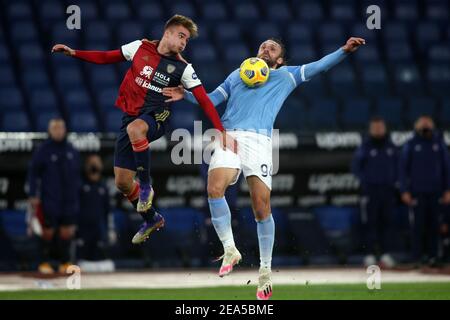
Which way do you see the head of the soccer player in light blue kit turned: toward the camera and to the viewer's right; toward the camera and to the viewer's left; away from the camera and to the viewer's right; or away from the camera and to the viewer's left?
toward the camera and to the viewer's left

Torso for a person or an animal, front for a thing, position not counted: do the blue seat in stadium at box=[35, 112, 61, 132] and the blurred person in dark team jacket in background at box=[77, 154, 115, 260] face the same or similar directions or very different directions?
same or similar directions

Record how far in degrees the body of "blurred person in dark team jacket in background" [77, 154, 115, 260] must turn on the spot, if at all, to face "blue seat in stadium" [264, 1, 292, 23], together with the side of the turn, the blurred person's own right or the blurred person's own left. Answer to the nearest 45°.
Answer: approximately 135° to the blurred person's own left

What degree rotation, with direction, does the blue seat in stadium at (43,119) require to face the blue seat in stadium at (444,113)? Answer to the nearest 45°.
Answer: approximately 90° to its left

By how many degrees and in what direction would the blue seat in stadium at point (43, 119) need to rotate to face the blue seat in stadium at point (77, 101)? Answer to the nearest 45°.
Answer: approximately 135° to its left

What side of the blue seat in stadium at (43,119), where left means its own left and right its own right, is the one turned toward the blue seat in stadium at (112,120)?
left

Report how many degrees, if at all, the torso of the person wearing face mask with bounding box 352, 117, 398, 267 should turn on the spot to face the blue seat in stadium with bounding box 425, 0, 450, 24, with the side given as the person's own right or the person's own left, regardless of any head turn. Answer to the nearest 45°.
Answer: approximately 180°

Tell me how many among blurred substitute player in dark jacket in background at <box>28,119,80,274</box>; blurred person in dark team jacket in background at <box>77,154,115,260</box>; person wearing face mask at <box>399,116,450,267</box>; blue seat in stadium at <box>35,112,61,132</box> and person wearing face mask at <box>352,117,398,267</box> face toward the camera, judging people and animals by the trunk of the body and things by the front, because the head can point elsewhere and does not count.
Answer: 5

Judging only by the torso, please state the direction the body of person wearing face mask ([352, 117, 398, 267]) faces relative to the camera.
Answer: toward the camera

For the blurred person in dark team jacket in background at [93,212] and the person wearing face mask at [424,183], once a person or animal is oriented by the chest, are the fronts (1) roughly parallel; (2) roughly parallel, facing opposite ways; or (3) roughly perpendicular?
roughly parallel

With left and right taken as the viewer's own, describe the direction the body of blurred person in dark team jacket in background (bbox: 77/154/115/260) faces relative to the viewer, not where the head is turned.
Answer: facing the viewer

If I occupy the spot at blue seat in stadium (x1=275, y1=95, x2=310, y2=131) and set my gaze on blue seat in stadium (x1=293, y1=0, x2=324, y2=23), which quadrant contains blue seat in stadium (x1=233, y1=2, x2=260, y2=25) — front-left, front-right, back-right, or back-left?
front-left

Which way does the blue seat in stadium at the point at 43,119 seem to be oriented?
toward the camera

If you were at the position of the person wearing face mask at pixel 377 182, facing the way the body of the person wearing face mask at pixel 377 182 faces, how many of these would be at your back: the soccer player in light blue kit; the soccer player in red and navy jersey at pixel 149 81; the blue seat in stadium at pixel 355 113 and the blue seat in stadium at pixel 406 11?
2

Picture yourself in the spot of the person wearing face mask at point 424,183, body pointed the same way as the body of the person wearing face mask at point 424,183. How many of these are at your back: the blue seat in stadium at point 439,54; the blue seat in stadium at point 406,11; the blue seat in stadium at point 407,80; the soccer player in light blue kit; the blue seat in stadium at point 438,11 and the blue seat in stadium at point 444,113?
5

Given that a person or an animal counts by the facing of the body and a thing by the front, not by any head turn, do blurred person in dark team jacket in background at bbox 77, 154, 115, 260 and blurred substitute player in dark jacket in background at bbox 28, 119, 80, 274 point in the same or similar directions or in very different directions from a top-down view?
same or similar directions

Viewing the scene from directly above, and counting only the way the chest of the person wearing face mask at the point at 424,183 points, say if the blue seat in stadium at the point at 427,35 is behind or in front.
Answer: behind

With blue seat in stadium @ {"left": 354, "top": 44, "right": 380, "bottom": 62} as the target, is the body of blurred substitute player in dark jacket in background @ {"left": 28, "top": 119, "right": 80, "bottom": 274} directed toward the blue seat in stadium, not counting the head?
no

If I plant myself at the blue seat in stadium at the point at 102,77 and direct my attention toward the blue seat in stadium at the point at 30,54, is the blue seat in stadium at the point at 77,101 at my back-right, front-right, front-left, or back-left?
front-left
